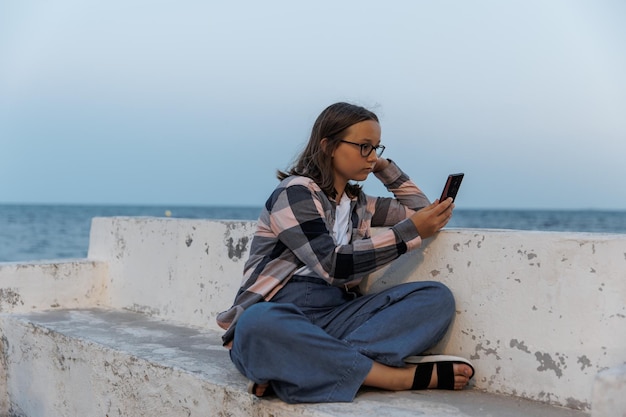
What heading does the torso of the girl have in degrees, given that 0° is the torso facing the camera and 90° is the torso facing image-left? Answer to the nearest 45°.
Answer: approximately 315°
